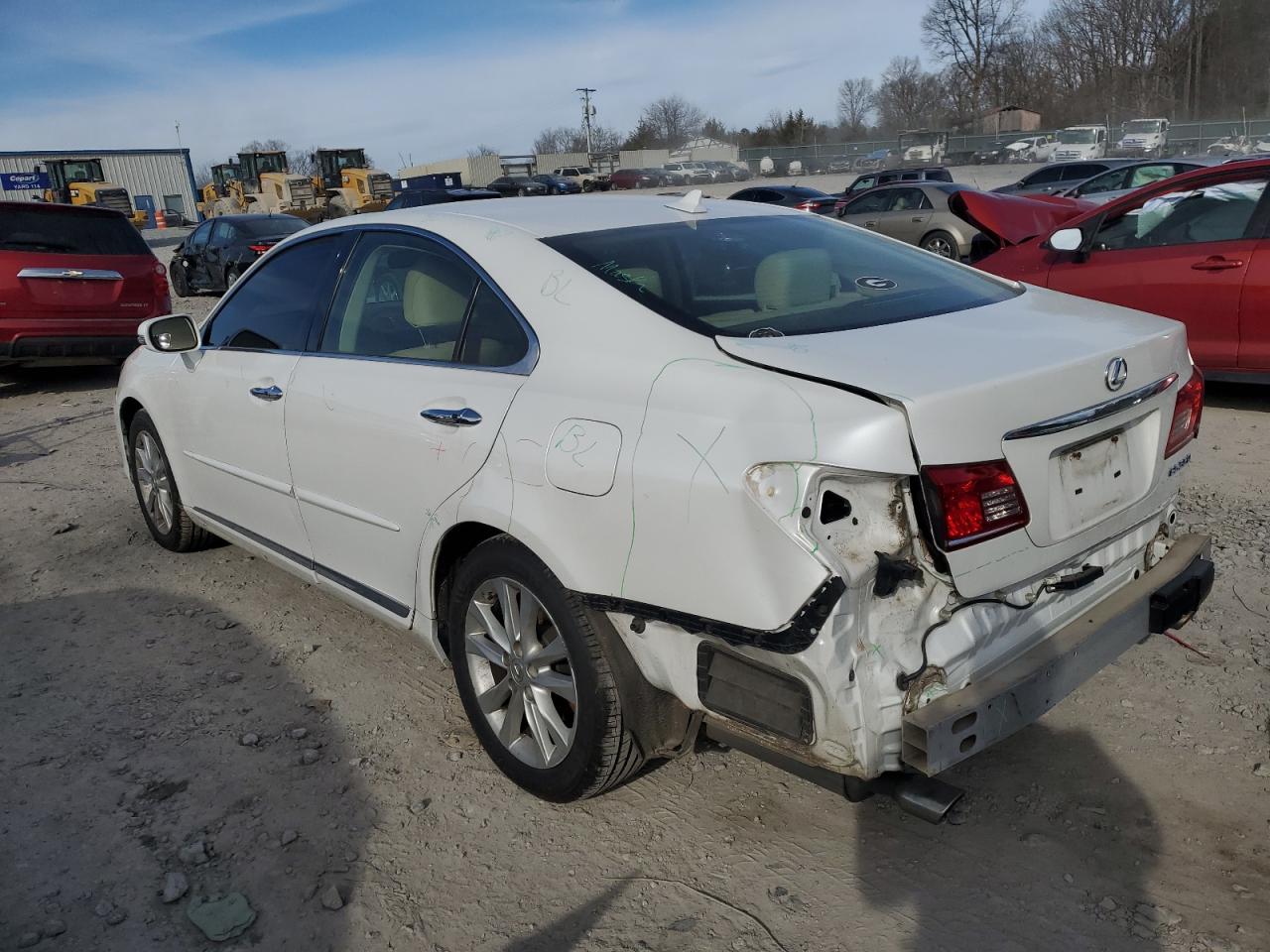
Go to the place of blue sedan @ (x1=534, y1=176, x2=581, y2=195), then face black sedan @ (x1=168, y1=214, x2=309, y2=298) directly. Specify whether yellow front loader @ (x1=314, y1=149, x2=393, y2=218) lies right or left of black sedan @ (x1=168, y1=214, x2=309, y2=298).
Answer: right

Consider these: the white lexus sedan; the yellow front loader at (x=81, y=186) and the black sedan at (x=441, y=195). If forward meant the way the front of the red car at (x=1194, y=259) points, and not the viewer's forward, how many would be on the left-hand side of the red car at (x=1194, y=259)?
1

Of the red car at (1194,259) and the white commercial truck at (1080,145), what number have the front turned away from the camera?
0

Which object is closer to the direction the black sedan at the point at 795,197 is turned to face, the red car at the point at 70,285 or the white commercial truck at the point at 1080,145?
the white commercial truck

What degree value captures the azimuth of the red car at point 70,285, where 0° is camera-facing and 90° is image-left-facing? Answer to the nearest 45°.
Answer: approximately 180°

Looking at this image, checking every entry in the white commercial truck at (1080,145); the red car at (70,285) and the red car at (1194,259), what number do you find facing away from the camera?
1

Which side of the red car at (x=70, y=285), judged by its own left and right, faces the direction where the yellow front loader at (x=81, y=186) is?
front

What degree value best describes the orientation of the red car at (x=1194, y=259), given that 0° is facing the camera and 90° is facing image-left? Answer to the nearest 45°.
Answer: approximately 90°

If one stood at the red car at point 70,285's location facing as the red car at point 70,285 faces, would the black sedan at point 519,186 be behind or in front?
in front

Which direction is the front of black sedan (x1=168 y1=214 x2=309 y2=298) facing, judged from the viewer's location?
facing away from the viewer and to the left of the viewer

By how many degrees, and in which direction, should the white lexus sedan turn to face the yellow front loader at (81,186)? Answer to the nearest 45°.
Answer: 0° — it already faces it

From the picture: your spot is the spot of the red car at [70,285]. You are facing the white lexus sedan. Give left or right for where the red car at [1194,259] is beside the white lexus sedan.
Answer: left

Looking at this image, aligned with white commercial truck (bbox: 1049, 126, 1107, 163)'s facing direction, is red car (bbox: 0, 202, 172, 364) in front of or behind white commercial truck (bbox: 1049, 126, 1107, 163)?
in front

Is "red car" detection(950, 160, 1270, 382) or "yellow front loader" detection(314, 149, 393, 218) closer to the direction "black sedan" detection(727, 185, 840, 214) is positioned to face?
the yellow front loader
